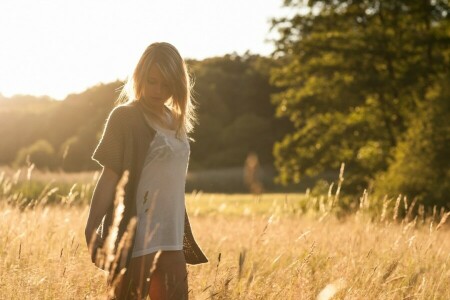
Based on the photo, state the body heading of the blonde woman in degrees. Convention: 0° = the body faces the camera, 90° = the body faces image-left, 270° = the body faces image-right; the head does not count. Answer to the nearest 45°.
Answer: approximately 315°

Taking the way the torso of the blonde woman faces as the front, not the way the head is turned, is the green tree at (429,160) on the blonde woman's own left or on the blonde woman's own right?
on the blonde woman's own left

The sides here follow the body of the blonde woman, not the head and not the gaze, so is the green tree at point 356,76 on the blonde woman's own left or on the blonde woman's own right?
on the blonde woman's own left
